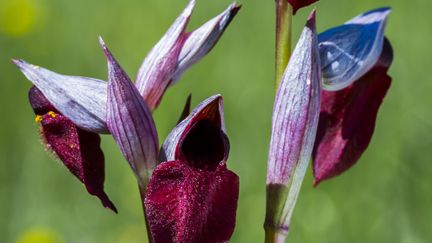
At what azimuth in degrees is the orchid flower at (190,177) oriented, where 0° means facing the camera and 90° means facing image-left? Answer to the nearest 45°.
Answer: approximately 315°
